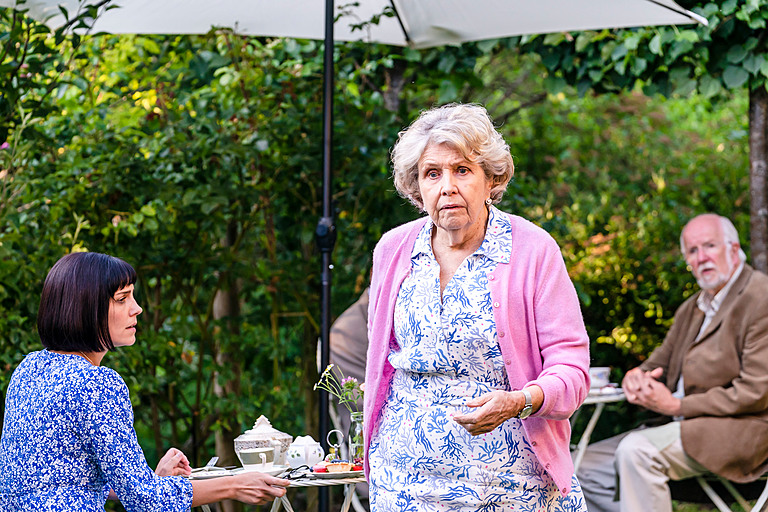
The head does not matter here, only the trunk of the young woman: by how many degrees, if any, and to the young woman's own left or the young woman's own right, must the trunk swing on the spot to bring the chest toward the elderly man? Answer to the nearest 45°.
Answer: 0° — they already face them

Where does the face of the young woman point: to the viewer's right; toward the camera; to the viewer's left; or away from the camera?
to the viewer's right

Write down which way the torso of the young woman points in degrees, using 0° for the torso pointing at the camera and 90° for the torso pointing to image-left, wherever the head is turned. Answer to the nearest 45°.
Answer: approximately 225°

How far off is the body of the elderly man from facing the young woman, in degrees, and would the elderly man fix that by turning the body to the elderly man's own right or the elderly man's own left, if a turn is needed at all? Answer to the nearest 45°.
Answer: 0° — they already face them

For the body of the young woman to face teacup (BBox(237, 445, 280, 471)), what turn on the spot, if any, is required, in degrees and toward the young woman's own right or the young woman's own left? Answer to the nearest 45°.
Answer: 0° — they already face it

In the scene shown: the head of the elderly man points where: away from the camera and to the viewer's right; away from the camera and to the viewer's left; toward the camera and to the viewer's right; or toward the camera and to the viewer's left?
toward the camera and to the viewer's left

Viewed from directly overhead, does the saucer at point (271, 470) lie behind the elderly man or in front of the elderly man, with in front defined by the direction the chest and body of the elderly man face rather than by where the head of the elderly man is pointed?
in front

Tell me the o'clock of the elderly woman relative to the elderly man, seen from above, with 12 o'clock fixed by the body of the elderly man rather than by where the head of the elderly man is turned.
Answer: The elderly woman is roughly at 11 o'clock from the elderly man.

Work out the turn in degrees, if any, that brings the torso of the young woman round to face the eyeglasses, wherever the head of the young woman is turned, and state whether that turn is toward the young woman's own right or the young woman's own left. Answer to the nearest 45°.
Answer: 0° — they already face it
